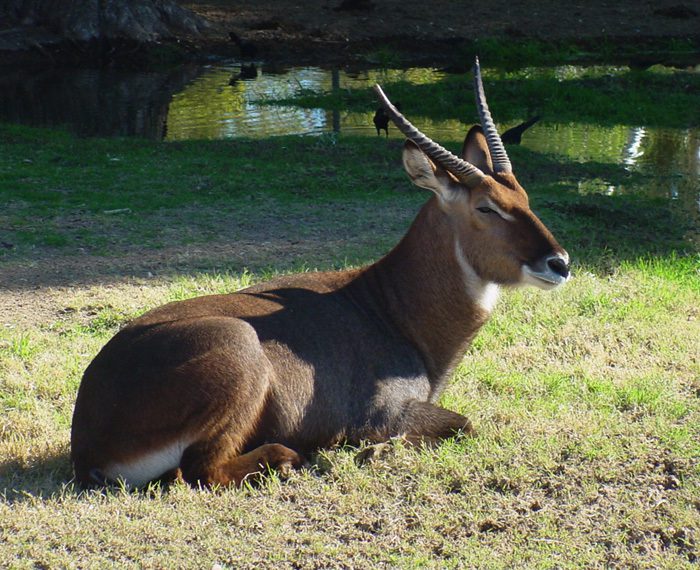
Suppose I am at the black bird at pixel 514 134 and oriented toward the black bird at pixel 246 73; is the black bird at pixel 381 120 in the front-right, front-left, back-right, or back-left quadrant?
front-left

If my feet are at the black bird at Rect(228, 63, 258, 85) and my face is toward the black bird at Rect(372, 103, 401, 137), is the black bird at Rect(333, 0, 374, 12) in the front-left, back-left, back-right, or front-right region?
back-left

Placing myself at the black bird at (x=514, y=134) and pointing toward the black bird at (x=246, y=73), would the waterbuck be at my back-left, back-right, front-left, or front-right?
back-left
